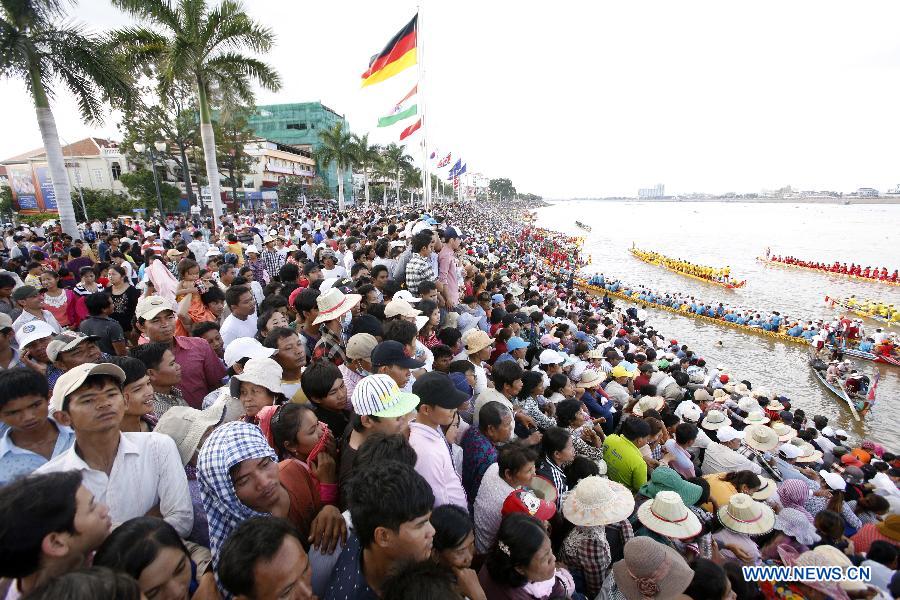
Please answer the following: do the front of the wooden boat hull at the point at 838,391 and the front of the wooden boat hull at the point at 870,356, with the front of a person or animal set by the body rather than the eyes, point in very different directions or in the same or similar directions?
same or similar directions

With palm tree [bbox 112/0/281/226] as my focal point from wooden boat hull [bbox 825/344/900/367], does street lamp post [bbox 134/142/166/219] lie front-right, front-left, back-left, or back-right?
front-right

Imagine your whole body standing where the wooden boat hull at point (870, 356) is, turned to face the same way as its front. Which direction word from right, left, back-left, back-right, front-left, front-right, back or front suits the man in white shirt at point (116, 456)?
back-left

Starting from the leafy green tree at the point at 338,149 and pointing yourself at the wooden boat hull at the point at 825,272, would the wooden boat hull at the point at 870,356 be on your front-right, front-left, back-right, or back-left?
front-right

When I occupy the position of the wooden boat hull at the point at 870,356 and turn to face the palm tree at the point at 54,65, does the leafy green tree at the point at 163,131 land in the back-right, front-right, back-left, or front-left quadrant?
front-right
